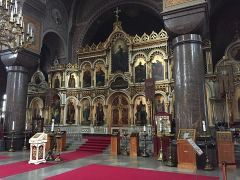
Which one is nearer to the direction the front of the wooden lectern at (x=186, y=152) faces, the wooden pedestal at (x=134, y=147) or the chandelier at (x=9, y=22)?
the chandelier

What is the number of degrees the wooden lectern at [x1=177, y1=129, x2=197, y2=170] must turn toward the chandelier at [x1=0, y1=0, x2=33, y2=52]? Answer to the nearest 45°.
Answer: approximately 45° to its right

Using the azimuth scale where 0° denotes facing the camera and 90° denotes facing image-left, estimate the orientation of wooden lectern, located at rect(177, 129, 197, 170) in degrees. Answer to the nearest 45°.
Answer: approximately 0°

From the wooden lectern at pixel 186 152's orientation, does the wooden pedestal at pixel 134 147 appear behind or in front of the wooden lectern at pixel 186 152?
behind

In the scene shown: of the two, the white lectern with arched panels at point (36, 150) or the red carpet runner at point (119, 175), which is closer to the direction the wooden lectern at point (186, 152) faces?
the red carpet runner

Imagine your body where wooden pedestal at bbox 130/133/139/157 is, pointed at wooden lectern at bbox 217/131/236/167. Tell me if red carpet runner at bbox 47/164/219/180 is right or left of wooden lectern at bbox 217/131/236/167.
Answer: right

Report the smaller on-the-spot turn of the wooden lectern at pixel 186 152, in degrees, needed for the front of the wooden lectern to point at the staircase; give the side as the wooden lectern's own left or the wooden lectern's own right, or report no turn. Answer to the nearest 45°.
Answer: approximately 135° to the wooden lectern's own right

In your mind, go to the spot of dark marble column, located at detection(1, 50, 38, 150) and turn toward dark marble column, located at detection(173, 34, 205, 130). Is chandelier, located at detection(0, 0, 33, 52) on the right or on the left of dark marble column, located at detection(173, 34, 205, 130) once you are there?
right
